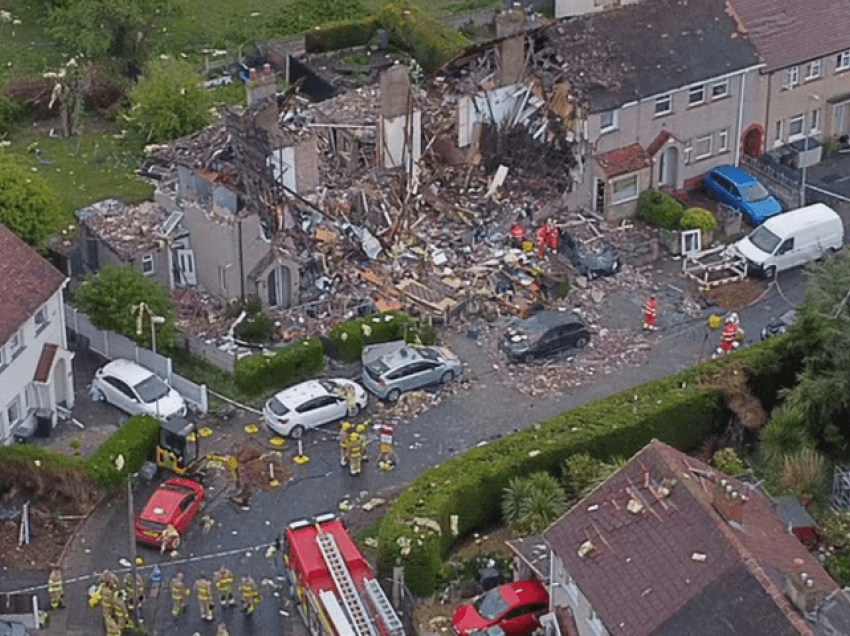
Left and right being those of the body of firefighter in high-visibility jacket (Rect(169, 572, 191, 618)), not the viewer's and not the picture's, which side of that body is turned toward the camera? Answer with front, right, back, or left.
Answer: back

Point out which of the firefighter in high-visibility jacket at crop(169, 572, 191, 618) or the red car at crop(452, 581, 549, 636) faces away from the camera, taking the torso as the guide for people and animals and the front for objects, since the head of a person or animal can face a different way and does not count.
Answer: the firefighter in high-visibility jacket

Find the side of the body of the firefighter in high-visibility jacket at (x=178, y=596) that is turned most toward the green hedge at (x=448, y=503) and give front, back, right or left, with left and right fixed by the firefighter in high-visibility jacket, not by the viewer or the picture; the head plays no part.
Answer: right

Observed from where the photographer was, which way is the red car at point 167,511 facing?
facing away from the viewer and to the right of the viewer

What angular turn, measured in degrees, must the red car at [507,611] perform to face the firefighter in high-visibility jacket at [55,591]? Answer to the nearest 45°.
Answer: approximately 45° to its right

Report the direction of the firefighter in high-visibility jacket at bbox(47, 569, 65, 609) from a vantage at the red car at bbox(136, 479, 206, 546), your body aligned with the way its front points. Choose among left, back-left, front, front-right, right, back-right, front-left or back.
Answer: back

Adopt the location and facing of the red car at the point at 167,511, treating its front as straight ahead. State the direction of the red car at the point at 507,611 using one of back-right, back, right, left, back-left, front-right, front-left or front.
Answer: right

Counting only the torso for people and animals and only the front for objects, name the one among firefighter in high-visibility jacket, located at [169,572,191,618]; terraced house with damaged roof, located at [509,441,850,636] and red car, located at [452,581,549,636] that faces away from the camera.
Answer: the firefighter in high-visibility jacket
